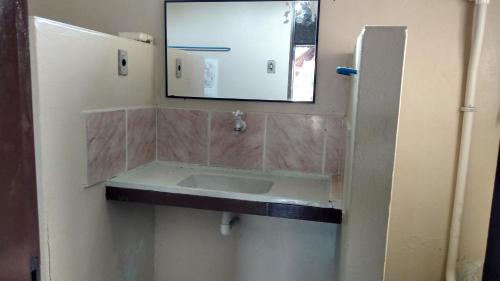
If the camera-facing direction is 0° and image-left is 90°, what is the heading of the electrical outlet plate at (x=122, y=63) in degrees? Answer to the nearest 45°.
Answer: approximately 315°

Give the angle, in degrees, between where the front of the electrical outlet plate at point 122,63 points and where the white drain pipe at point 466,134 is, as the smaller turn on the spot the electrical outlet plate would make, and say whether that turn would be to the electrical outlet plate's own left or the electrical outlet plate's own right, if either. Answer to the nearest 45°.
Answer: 0° — it already faces it

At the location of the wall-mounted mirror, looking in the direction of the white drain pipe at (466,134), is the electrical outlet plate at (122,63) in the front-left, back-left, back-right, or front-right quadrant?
back-right

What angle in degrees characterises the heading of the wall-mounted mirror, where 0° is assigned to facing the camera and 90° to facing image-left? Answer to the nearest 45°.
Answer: approximately 0°

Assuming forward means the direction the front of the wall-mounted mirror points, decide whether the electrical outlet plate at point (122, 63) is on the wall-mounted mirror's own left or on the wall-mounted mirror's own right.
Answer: on the wall-mounted mirror's own right

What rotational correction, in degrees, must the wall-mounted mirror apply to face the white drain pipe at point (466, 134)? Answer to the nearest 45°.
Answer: approximately 90° to its left
